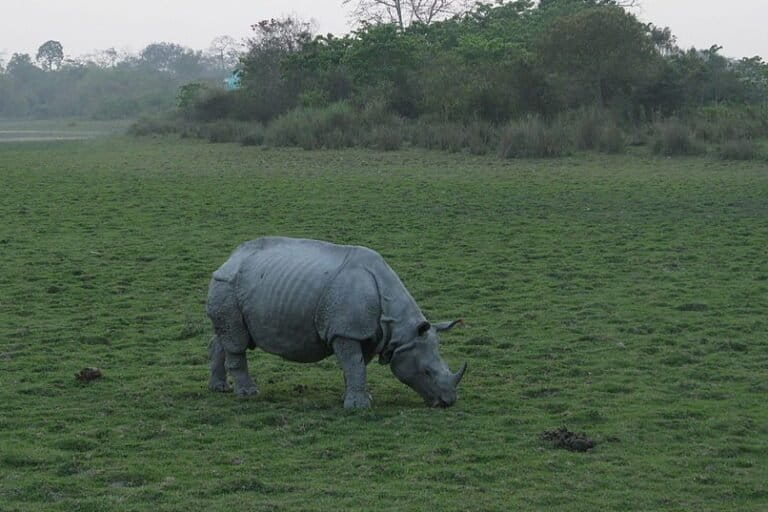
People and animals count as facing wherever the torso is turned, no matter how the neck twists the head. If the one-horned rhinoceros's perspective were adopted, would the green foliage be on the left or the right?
on its left

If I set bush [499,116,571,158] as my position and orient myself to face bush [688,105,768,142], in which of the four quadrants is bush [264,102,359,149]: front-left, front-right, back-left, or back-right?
back-left

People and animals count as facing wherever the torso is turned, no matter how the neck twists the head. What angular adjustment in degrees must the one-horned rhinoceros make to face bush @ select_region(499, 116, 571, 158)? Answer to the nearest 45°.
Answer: approximately 90° to its left

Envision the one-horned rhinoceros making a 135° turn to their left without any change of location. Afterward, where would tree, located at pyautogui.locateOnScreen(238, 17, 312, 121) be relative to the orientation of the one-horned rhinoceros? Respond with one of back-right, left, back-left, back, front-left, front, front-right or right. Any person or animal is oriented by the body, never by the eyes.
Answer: front-right

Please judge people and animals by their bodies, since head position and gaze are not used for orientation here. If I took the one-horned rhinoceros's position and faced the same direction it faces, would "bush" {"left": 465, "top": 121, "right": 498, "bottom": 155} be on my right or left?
on my left

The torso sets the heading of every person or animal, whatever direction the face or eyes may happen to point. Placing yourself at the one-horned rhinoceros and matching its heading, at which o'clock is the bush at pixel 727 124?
The bush is roughly at 10 o'clock from the one-horned rhinoceros.

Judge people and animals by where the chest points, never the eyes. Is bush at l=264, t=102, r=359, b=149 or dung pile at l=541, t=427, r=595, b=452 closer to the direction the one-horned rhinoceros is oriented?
the dung pile

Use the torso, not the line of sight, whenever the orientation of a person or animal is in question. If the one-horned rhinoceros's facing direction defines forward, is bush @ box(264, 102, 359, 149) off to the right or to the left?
on its left

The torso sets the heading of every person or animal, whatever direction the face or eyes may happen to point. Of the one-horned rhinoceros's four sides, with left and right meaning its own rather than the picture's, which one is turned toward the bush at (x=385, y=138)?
left

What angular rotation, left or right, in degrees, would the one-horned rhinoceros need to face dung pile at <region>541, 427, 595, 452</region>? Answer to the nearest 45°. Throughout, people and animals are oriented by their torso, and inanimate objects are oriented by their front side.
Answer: approximately 45° to its right

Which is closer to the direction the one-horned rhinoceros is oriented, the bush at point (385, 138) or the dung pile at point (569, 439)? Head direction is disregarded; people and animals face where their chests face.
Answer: the dung pile

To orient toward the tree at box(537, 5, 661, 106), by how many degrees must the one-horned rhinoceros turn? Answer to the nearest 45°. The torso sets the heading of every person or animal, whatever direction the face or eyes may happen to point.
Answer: approximately 90° to its left

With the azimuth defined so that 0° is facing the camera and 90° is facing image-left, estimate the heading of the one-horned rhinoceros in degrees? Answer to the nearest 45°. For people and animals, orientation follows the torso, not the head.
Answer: approximately 270°

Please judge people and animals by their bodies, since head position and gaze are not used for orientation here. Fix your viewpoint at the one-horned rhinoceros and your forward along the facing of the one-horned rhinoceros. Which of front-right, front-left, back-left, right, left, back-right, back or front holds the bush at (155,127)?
left
